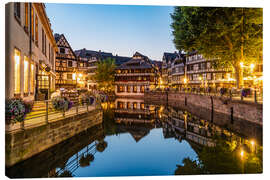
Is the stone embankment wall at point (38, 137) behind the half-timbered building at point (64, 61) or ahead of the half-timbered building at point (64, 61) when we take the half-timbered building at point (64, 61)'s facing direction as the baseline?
ahead

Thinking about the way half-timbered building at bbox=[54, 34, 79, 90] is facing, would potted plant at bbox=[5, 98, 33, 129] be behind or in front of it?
in front

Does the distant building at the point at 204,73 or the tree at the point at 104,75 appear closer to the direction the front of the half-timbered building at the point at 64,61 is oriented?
the distant building

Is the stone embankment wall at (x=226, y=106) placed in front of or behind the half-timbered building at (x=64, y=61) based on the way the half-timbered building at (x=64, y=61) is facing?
in front

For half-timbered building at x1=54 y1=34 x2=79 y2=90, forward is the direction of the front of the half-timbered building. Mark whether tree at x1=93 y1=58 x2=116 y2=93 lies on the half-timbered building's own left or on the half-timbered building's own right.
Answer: on the half-timbered building's own left

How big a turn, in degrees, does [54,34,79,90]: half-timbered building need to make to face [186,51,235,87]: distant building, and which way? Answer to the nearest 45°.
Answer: approximately 90° to its left

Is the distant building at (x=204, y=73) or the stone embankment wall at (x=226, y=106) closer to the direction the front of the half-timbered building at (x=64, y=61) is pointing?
the stone embankment wall

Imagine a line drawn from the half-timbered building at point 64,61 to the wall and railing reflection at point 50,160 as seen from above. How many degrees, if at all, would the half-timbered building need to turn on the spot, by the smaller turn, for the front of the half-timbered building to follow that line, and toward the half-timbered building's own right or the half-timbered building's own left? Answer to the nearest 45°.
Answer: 0° — it already faces it

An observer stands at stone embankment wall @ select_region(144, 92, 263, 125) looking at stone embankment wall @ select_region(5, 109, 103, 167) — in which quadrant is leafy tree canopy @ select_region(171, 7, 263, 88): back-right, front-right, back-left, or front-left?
back-right

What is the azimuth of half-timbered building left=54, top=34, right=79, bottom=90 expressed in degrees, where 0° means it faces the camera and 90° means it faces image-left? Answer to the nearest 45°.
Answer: approximately 0°
